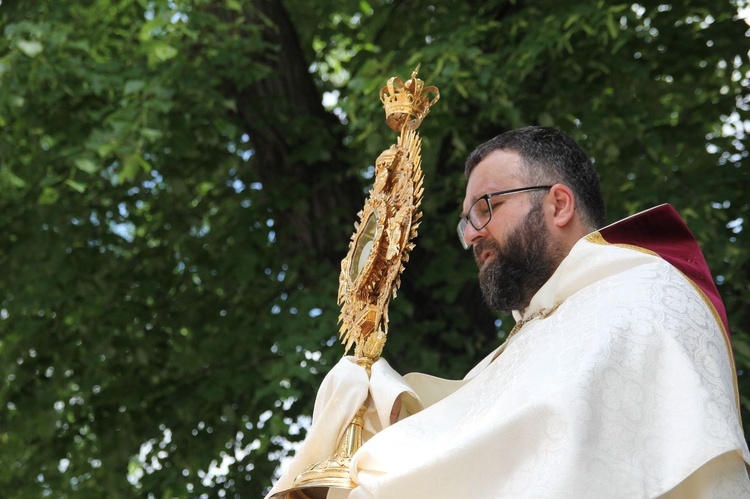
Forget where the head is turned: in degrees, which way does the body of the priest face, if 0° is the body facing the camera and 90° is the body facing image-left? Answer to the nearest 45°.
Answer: approximately 90°
